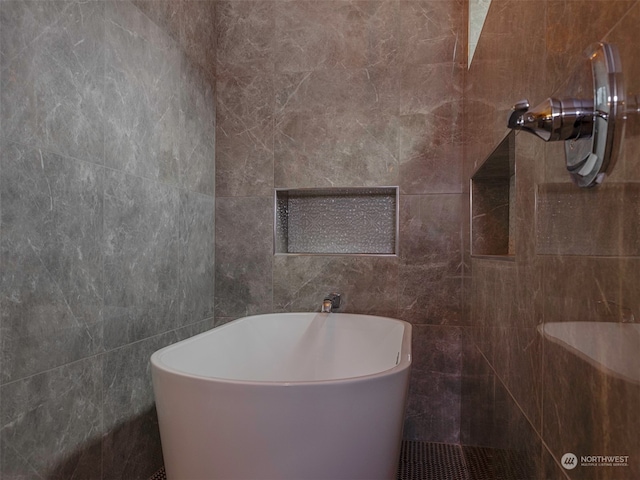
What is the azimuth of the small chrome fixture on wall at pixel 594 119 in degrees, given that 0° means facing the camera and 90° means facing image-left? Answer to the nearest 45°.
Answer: approximately 90°

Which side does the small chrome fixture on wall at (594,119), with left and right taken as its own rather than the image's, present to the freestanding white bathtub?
front
